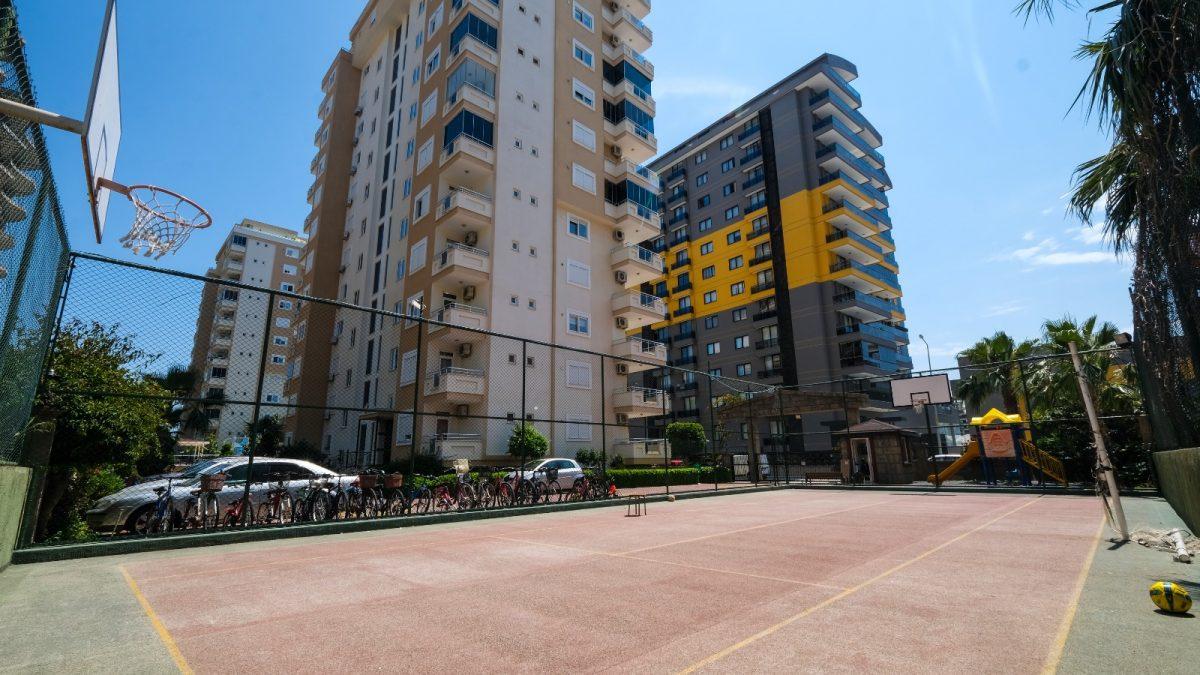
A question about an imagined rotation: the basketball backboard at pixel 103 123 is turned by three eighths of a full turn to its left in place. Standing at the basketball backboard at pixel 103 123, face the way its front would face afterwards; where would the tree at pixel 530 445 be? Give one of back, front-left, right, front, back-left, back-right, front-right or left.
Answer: right

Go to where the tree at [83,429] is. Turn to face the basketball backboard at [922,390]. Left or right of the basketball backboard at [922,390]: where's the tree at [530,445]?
left

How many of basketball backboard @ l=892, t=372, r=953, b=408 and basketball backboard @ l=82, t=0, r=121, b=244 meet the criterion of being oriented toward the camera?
1

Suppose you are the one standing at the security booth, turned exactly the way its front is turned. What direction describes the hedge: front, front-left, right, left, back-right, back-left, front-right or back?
front-right

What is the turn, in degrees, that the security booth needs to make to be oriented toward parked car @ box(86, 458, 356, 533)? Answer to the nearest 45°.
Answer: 0° — it already faces it

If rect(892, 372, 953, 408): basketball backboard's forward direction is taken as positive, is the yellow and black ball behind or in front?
in front

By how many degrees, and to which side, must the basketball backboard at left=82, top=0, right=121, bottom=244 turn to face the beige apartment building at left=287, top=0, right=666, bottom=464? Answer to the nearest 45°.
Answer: approximately 45° to its left

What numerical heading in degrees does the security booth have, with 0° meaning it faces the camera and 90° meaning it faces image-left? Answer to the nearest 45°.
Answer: approximately 45°

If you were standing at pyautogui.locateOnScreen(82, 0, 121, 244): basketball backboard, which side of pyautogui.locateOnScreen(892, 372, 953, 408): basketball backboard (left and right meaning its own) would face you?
front

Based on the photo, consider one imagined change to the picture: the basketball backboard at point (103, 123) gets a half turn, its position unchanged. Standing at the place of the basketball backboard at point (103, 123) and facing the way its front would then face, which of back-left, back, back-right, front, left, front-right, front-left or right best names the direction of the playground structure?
back

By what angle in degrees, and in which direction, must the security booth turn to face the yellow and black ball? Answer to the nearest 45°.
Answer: approximately 45° to its left

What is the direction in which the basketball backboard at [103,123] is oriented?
to the viewer's right

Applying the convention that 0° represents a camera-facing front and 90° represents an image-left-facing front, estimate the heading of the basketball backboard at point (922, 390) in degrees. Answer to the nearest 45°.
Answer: approximately 0°

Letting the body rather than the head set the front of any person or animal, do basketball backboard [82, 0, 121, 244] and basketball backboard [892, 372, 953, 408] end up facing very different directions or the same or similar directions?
very different directions

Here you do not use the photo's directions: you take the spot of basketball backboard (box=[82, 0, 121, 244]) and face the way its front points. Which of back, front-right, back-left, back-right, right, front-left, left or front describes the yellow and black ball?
front-right
